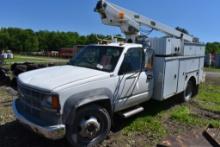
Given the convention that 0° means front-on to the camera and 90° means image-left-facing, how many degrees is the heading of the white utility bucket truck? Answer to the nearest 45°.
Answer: approximately 45°
